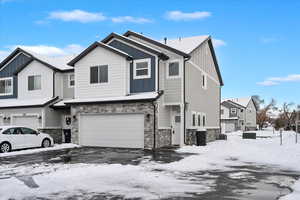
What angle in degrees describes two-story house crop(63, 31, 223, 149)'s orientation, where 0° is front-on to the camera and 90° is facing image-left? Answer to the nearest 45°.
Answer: approximately 45°

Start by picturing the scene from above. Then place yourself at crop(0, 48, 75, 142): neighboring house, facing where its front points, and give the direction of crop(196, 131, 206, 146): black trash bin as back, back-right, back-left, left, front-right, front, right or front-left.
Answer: left

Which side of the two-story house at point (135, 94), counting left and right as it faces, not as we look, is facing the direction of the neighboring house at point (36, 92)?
right

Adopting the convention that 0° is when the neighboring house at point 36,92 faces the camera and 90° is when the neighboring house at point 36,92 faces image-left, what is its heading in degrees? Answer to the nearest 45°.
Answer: approximately 45°

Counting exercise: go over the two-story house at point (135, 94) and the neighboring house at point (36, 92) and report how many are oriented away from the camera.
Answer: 0
